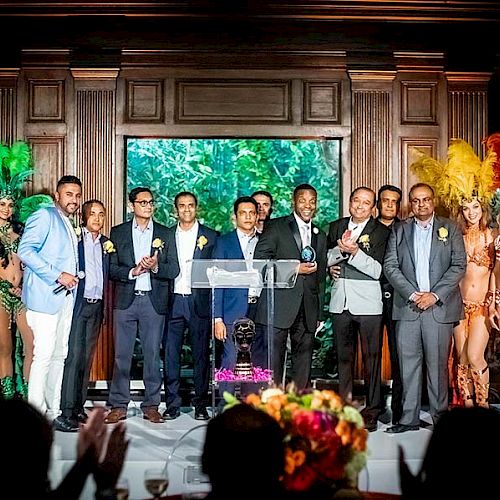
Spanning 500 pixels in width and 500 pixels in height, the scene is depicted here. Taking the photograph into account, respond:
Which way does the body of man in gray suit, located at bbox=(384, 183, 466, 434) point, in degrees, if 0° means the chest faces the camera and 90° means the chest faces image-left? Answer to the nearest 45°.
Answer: approximately 0°

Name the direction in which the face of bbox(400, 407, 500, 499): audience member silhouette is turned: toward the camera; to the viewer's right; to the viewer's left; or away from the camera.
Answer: away from the camera

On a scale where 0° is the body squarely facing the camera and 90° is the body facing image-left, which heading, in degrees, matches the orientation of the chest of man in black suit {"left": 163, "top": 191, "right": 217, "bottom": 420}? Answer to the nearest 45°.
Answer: approximately 0°

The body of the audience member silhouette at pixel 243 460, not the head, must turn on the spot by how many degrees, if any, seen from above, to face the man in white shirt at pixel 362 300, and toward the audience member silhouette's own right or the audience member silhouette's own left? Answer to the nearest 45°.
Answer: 0° — they already face them

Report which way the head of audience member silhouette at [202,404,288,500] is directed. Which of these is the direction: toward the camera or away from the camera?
away from the camera

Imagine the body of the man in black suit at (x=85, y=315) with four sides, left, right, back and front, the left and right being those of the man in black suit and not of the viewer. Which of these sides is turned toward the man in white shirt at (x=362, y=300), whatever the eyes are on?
left

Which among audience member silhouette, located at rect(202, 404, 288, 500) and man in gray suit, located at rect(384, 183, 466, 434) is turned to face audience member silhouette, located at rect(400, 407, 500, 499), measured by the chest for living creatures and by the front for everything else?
the man in gray suit

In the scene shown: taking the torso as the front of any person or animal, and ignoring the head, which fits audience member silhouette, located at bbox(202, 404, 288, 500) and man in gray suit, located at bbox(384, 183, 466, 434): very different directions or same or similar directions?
very different directions

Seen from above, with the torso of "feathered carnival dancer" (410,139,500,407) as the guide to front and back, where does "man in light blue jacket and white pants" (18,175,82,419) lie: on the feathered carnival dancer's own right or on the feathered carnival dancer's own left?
on the feathered carnival dancer's own right

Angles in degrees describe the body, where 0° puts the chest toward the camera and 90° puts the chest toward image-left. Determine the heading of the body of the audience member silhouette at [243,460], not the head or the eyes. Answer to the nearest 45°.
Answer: approximately 180°

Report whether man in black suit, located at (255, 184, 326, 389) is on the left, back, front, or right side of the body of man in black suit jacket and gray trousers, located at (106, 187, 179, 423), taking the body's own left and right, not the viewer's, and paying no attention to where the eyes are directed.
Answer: left

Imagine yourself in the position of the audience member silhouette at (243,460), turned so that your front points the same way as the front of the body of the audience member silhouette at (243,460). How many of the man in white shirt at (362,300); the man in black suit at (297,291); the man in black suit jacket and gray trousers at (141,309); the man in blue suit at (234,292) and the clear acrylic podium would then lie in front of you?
5
